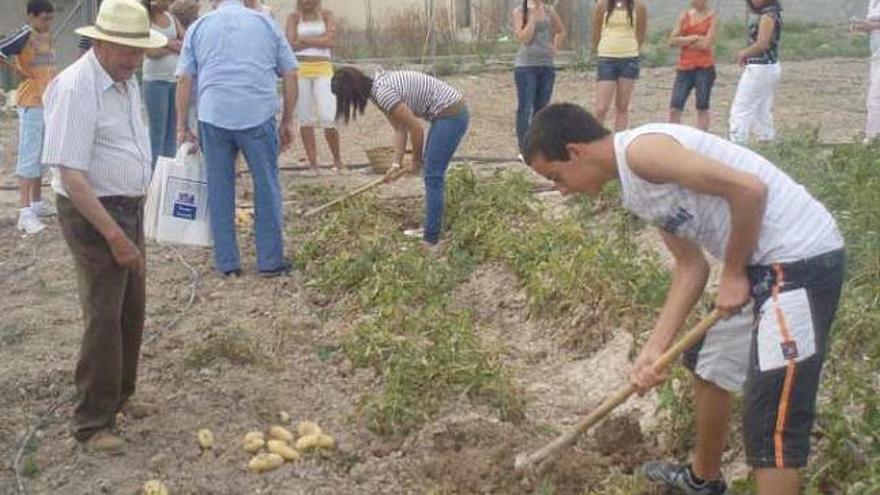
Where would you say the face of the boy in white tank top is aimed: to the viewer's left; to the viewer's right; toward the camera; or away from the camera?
to the viewer's left

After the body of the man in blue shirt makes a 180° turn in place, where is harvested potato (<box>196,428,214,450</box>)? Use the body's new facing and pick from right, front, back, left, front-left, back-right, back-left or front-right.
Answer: front

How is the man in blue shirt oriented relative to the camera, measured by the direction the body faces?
away from the camera

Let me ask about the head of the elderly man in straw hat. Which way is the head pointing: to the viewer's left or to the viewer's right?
to the viewer's right

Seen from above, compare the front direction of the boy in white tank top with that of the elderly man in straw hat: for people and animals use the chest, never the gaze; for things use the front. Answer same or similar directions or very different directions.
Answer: very different directions

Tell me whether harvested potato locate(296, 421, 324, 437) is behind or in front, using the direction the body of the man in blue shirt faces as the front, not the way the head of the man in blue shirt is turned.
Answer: behind

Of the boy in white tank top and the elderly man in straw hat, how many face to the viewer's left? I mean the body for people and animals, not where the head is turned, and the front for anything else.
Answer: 1

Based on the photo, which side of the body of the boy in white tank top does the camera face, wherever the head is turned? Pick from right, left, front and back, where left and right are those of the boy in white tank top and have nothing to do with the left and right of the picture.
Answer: left

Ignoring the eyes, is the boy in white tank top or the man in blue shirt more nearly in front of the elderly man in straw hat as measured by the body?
the boy in white tank top

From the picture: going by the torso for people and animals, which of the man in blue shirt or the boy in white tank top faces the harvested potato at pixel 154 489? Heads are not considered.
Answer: the boy in white tank top

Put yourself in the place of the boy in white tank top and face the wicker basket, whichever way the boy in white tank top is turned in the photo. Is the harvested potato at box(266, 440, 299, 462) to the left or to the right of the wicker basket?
left
